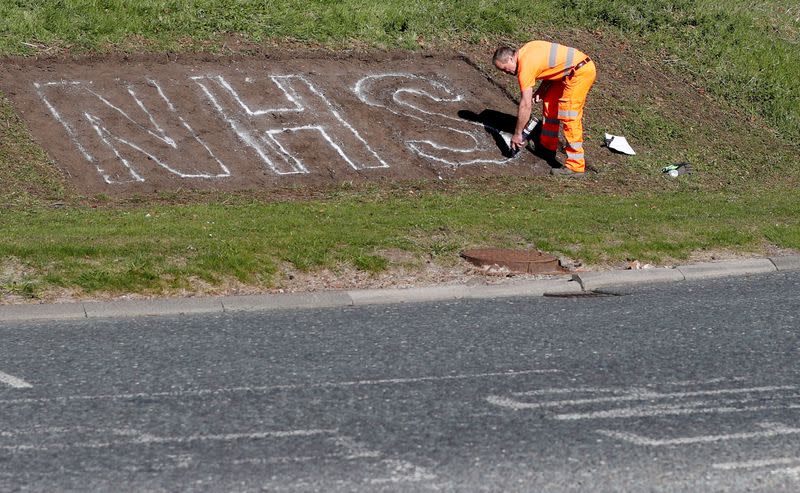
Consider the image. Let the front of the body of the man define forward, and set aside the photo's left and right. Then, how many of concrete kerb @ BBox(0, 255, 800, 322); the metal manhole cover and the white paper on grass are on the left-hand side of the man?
2

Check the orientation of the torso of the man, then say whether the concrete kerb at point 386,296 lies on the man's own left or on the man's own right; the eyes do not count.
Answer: on the man's own left

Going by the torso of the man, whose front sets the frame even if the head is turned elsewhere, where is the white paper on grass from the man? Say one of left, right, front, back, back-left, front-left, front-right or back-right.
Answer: back-right

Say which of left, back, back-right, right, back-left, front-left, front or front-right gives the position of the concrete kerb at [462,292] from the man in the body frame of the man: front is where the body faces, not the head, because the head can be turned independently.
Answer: left

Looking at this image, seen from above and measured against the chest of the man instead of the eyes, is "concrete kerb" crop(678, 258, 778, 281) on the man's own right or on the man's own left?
on the man's own left

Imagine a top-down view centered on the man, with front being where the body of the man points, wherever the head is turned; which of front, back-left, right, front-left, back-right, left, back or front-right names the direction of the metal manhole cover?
left

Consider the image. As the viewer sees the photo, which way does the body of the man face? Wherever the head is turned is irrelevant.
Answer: to the viewer's left
